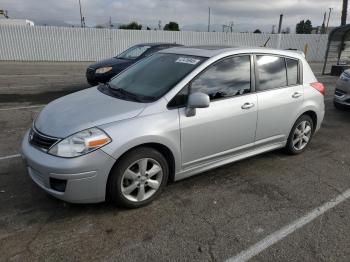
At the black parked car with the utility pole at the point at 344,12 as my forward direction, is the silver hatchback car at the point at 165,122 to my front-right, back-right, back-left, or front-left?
back-right

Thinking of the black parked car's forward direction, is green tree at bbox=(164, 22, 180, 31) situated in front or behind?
behind

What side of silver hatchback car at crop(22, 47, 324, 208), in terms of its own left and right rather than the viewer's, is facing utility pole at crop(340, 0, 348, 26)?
back

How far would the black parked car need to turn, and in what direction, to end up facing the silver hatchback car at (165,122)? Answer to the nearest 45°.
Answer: approximately 45° to its left

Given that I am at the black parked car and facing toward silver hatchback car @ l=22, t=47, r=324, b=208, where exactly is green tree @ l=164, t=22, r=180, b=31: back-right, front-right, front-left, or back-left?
back-left

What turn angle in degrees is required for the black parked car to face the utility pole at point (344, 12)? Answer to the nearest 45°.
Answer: approximately 180°

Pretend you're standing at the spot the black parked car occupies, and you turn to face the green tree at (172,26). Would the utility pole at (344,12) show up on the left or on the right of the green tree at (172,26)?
right

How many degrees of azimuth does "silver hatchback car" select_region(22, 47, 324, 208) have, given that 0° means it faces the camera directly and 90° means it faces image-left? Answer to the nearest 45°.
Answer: approximately 45°

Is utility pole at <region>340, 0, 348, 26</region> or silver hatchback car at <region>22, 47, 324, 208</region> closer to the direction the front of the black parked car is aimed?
the silver hatchback car

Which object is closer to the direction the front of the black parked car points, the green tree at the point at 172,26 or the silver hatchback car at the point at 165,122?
the silver hatchback car

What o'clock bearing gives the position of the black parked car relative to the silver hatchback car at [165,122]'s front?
The black parked car is roughly at 4 o'clock from the silver hatchback car.

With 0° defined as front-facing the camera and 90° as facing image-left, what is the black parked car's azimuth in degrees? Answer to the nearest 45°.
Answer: approximately 45°
